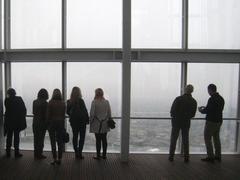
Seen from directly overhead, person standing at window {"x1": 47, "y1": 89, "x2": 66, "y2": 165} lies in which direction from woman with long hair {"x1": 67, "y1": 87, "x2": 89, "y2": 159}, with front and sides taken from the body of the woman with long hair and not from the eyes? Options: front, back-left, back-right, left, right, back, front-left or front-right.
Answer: back-left

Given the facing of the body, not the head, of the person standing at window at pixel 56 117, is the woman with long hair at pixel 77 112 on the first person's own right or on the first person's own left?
on the first person's own right

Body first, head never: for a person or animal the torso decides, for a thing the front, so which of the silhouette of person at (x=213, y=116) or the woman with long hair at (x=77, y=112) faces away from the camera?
the woman with long hair

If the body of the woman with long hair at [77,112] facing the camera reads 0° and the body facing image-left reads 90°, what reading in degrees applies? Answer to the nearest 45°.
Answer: approximately 180°

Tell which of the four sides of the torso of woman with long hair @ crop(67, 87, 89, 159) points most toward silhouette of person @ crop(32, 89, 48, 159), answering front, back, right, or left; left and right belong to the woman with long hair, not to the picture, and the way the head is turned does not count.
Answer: left

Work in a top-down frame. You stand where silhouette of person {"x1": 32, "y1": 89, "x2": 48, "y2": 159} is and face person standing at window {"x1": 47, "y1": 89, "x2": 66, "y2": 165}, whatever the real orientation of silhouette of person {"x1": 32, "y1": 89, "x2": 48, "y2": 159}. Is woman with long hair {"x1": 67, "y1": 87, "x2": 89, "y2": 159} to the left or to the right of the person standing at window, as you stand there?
left

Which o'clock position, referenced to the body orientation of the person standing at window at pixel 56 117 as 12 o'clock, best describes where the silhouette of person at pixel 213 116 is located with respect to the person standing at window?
The silhouette of person is roughly at 3 o'clock from the person standing at window.

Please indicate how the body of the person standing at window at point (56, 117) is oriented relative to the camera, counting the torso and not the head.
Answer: away from the camera

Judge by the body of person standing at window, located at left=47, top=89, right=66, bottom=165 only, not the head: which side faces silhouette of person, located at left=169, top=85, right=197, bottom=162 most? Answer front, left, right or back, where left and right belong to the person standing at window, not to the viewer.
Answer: right
